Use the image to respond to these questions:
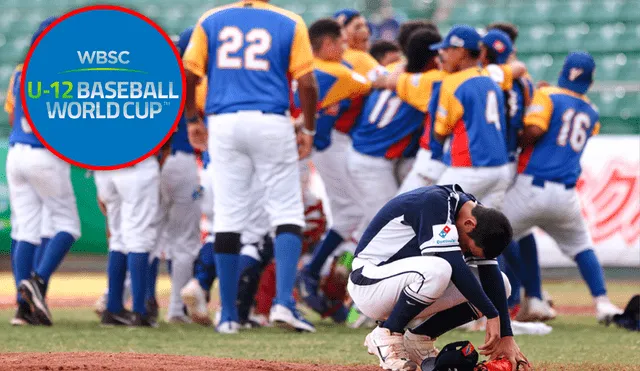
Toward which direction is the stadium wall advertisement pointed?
toward the camera

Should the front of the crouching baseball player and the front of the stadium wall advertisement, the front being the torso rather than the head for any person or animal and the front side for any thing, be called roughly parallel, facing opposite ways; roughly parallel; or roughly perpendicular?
roughly perpendicular

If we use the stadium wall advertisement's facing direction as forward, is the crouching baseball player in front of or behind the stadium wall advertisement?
in front

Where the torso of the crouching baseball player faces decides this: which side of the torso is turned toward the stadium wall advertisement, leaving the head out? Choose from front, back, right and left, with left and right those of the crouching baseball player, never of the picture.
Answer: left

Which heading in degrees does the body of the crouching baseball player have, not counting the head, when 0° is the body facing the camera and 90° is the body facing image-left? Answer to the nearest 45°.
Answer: approximately 270°

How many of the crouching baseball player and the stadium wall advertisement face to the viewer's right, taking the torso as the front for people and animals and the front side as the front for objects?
1
